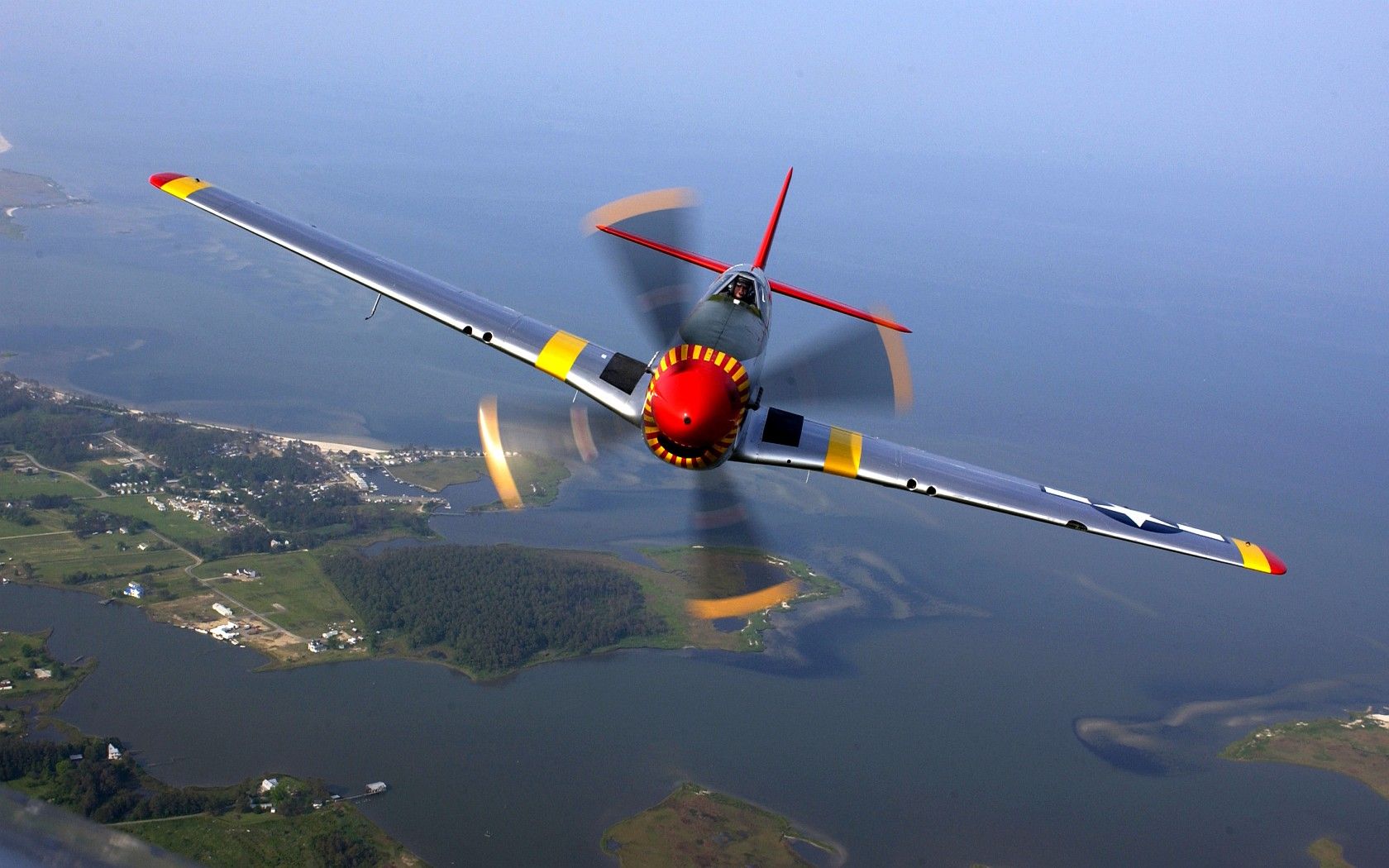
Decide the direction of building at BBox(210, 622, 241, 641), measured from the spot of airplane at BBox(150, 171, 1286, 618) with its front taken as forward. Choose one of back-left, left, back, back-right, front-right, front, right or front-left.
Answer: back-right

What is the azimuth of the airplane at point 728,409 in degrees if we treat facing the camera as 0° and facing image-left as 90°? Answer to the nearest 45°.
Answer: approximately 0°

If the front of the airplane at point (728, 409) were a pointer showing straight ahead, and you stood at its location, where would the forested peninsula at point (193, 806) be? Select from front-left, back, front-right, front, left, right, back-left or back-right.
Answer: back-right
